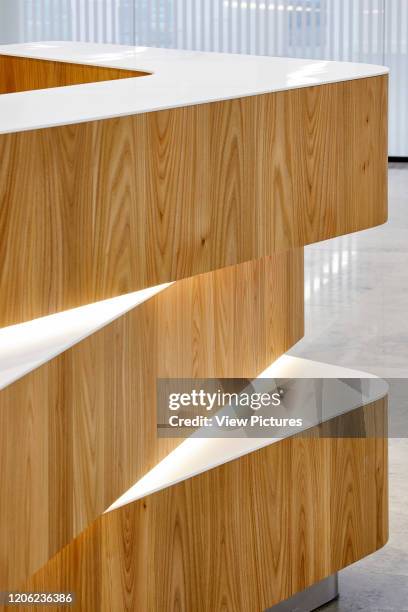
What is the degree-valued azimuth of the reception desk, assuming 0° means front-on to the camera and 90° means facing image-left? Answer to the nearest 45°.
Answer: approximately 315°
